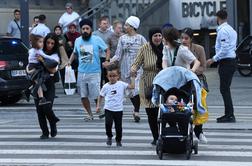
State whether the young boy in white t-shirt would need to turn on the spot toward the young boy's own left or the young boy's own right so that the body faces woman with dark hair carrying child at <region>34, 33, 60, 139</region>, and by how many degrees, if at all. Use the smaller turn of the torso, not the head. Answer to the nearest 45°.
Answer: approximately 135° to the young boy's own right

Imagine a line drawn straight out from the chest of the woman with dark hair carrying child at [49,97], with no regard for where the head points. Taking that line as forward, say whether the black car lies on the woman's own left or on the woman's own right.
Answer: on the woman's own right

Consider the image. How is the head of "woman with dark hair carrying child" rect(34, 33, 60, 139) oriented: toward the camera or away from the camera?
toward the camera

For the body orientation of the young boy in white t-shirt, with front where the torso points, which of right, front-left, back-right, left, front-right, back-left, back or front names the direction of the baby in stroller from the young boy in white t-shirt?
front-left

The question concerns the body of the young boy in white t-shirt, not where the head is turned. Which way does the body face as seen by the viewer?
toward the camera

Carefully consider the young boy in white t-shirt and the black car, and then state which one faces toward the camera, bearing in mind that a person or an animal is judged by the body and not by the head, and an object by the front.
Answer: the young boy in white t-shirt

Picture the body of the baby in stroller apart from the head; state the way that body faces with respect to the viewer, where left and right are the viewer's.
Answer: facing the viewer

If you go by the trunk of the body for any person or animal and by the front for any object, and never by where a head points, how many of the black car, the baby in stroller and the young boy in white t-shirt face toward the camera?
2

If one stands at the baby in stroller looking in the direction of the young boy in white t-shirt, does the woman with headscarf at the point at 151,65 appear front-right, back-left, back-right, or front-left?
front-right

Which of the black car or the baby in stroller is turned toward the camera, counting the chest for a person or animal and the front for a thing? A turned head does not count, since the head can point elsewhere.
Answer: the baby in stroller

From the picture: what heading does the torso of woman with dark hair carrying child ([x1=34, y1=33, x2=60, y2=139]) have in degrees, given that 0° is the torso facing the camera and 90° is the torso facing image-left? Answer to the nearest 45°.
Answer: approximately 45°

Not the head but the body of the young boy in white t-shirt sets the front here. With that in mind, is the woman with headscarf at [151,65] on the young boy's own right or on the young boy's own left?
on the young boy's own left

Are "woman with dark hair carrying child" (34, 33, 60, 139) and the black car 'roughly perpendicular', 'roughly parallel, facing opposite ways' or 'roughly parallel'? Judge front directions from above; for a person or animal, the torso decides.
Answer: roughly perpendicular
